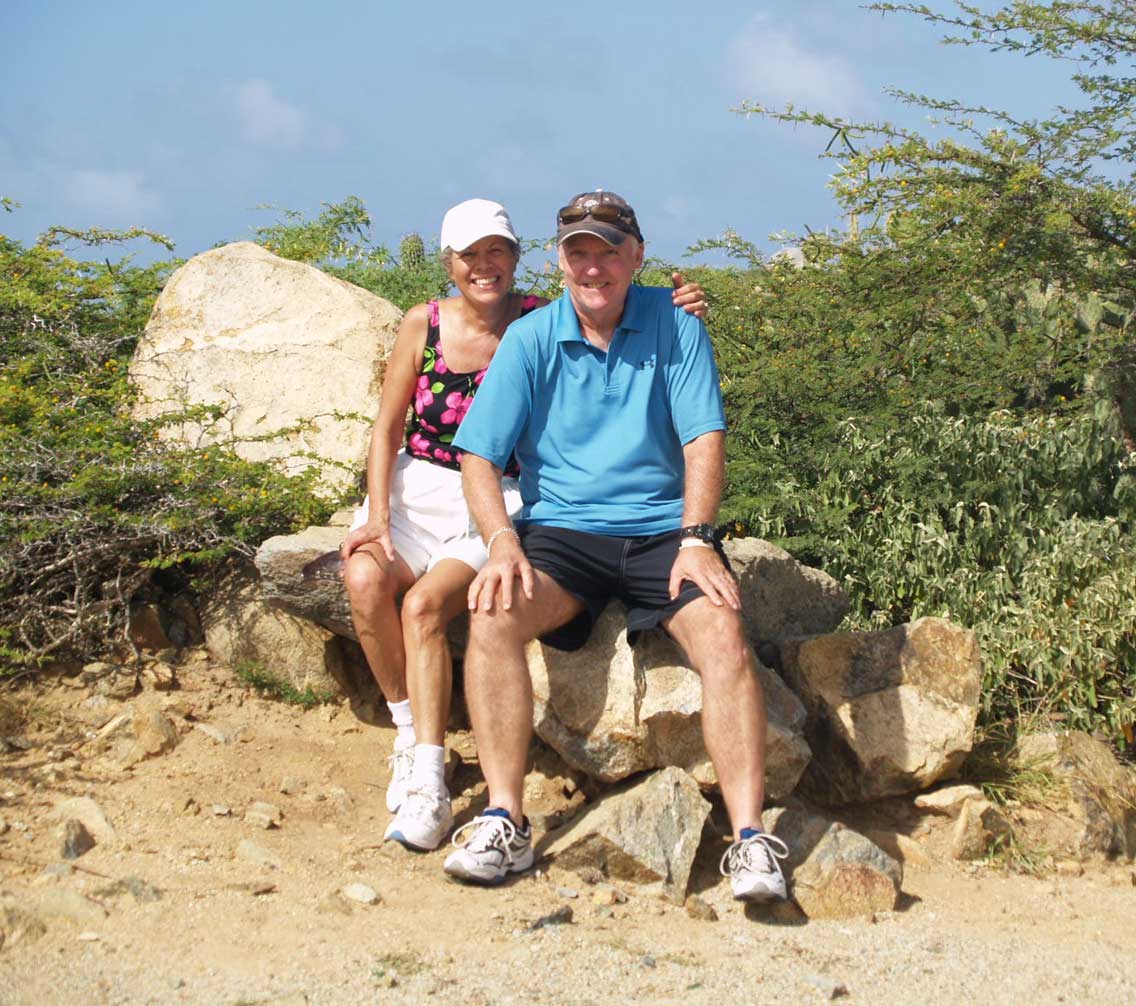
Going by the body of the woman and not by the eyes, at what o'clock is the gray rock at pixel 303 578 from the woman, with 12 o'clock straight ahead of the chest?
The gray rock is roughly at 4 o'clock from the woman.

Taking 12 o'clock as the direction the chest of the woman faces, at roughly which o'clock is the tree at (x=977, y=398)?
The tree is roughly at 8 o'clock from the woman.

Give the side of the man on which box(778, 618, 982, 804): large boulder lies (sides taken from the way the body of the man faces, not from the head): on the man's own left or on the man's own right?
on the man's own left

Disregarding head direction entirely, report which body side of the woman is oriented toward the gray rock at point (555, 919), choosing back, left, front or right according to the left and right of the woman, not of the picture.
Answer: front

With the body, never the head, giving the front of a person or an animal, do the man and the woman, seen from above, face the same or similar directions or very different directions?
same or similar directions

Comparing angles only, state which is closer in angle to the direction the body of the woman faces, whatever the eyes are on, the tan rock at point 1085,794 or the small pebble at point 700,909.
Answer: the small pebble

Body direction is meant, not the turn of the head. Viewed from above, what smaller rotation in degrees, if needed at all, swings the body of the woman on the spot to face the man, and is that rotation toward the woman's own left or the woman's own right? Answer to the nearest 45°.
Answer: approximately 45° to the woman's own left

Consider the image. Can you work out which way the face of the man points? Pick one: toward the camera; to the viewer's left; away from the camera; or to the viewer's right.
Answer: toward the camera

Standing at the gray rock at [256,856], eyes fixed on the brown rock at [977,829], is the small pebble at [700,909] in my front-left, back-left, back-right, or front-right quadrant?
front-right

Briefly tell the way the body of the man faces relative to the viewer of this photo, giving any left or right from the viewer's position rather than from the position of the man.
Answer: facing the viewer

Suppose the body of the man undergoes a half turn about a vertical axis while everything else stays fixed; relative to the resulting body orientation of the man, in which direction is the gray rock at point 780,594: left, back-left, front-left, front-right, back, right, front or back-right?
front-right

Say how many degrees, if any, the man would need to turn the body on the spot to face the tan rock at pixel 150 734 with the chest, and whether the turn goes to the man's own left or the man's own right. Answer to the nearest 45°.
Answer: approximately 90° to the man's own right

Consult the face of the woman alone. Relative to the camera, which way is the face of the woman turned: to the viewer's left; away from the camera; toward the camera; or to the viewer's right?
toward the camera

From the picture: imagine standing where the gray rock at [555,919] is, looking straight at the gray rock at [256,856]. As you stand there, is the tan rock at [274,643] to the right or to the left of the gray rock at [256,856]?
right

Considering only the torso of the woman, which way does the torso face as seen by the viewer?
toward the camera

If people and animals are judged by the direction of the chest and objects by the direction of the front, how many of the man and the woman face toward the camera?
2
